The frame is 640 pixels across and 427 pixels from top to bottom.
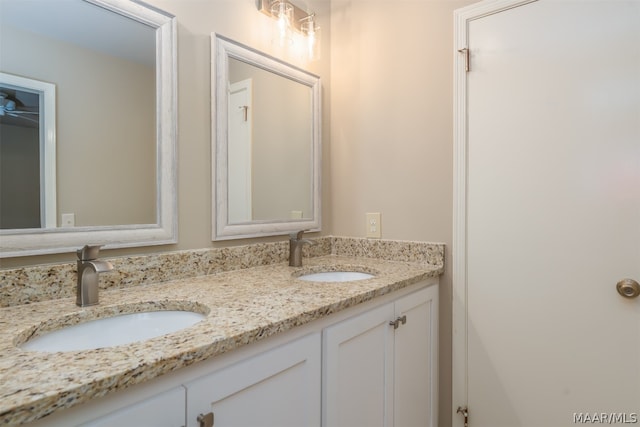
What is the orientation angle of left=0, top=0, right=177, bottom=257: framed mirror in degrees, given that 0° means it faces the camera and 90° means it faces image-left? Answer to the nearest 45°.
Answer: approximately 315°

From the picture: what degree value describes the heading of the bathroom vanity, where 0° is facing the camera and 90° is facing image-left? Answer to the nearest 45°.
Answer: approximately 315°

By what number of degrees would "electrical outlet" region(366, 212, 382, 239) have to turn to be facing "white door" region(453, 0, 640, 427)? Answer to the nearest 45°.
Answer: approximately 90° to its left

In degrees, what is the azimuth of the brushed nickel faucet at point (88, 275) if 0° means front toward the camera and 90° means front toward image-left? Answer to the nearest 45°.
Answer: approximately 315°
